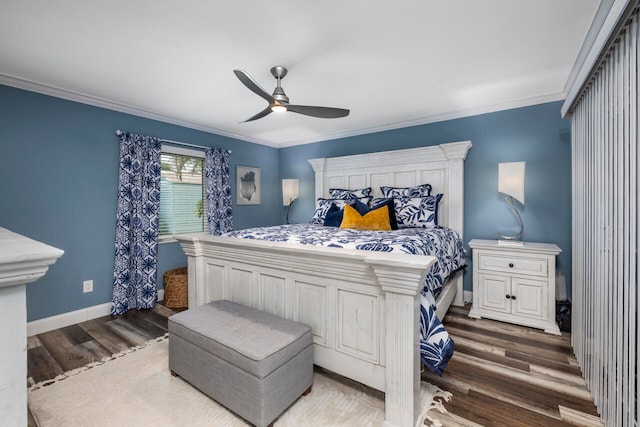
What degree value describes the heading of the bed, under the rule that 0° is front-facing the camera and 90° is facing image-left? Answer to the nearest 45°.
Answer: approximately 45°

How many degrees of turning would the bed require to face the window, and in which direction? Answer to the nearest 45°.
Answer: approximately 90° to its right

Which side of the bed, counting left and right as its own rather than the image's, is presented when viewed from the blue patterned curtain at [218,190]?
right

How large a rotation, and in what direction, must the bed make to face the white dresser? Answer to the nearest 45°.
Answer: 0° — it already faces it

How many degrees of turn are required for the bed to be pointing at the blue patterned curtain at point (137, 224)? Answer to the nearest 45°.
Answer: approximately 90° to its right

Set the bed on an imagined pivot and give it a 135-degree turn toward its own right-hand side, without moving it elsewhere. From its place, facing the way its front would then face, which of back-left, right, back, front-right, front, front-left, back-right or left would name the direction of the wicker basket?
front-left

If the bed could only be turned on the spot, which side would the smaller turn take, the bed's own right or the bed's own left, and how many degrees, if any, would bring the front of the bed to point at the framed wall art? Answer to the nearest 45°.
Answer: approximately 90° to the bed's own right
